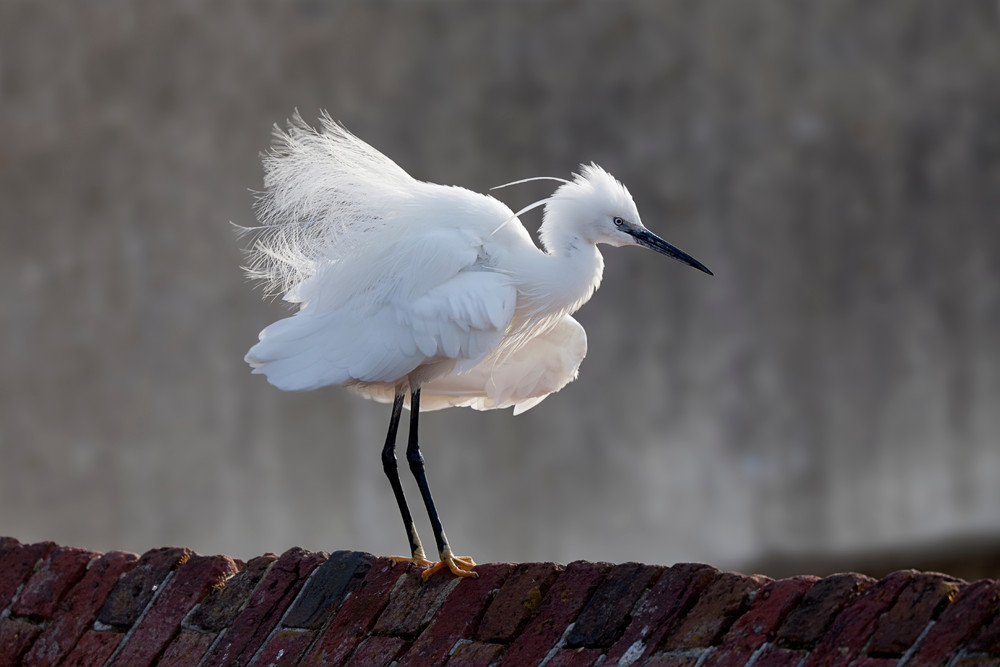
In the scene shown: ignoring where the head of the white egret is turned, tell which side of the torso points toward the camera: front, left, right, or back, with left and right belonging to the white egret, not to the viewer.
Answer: right
